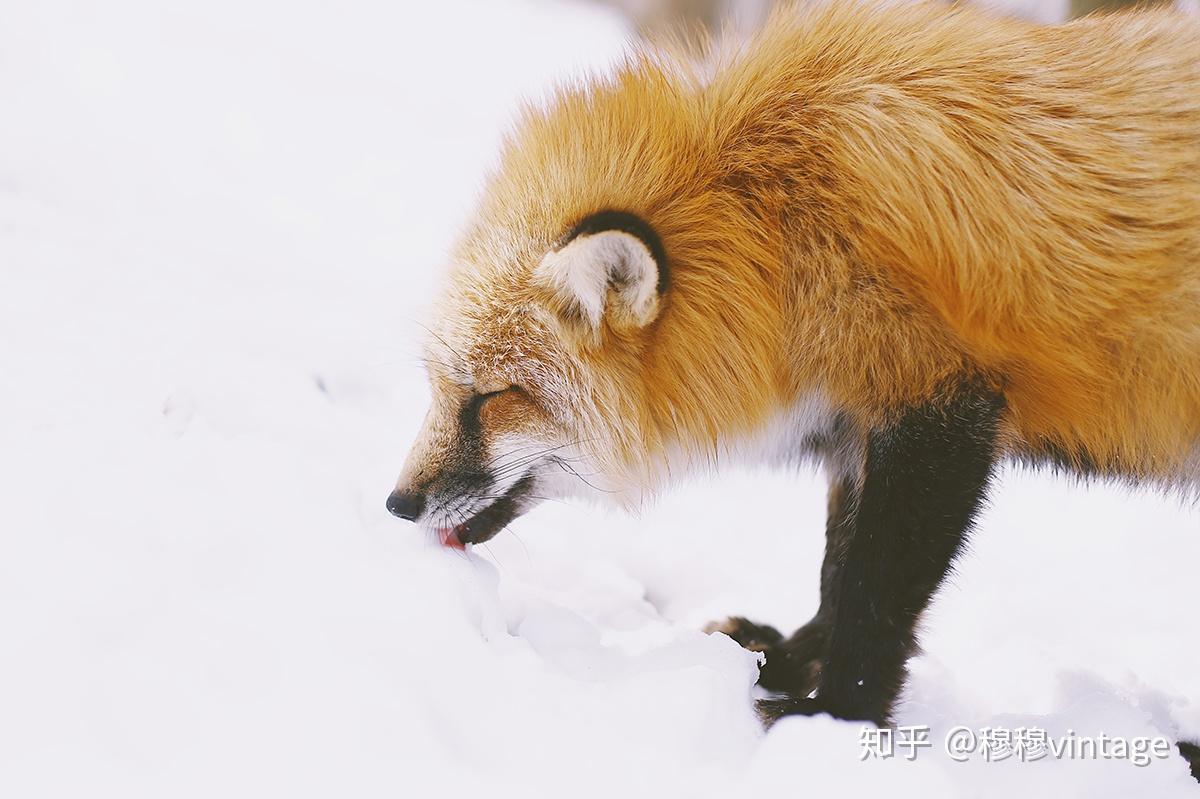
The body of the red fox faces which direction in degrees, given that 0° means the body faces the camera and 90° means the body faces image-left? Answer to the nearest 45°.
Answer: approximately 90°
